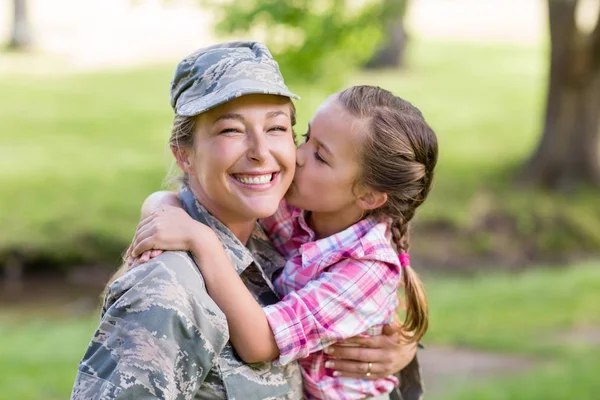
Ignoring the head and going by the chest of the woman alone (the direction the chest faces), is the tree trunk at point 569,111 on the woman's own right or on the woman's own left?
on the woman's own left

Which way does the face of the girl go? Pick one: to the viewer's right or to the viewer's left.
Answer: to the viewer's left

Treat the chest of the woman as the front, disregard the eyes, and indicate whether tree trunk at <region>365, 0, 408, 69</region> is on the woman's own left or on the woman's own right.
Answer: on the woman's own left

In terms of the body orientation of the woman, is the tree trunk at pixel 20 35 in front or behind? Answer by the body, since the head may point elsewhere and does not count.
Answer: behind

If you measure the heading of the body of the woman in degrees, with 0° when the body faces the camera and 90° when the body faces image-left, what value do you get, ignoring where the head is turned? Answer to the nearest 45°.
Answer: approximately 315°
